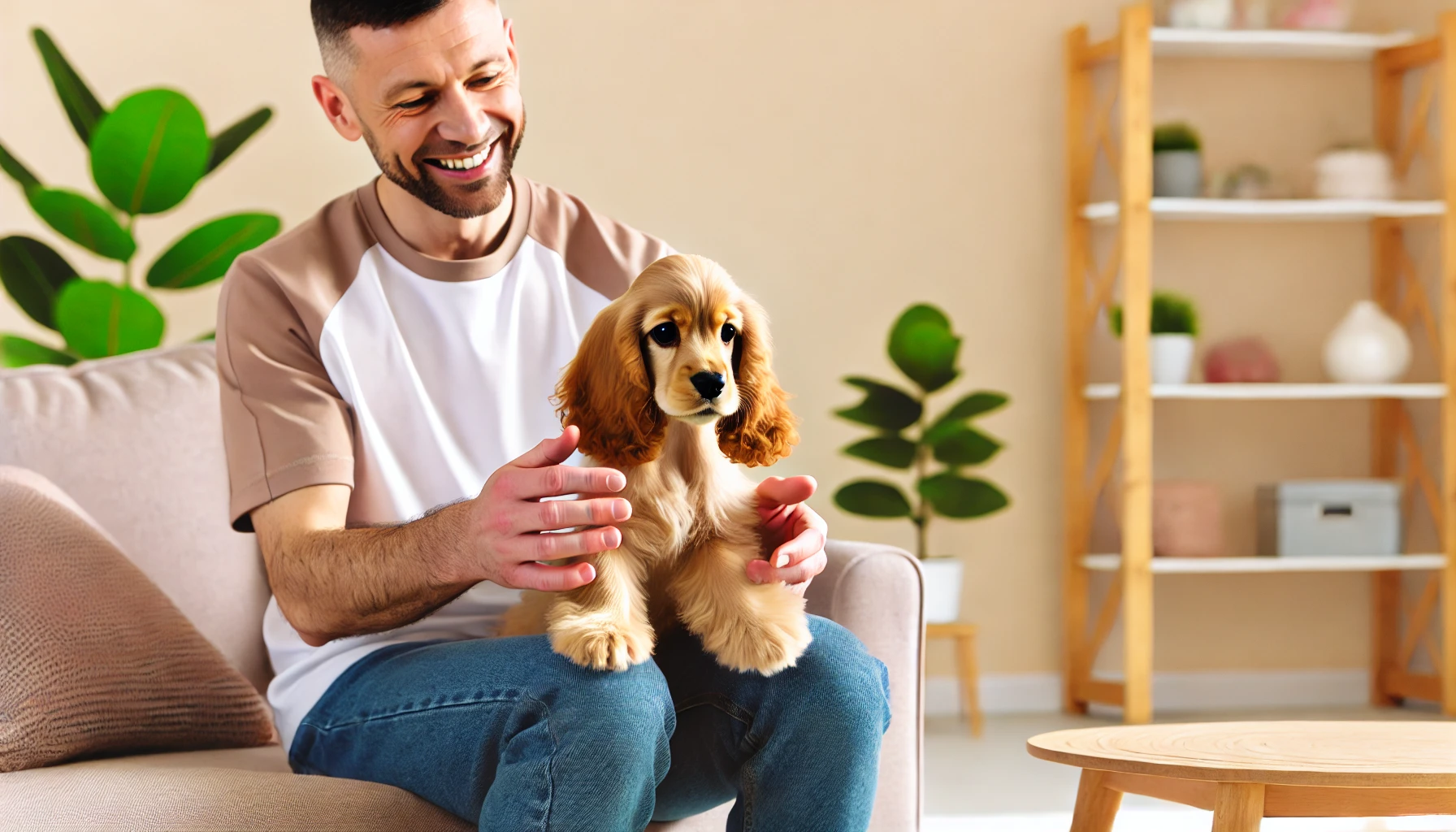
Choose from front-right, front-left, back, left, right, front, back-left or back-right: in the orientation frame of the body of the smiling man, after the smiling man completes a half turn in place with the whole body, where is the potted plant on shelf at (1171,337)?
right

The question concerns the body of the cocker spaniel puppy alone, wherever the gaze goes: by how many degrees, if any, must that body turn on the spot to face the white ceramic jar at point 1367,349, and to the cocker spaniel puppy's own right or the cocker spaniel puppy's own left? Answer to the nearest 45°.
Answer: approximately 135° to the cocker spaniel puppy's own left

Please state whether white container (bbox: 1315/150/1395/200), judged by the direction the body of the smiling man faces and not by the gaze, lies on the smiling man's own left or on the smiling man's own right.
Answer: on the smiling man's own left

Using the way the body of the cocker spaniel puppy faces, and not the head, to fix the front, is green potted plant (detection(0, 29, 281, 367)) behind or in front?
behind

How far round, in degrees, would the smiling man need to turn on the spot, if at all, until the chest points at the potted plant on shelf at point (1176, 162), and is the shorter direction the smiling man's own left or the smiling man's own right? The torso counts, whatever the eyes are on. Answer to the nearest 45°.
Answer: approximately 90° to the smiling man's own left

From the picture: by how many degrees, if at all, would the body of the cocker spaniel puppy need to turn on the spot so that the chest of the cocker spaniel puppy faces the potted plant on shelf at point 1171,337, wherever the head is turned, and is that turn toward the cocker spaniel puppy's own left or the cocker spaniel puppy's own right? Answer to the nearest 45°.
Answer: approximately 135° to the cocker spaniel puppy's own left

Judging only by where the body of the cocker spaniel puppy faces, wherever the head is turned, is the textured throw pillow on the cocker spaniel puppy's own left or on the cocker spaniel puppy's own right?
on the cocker spaniel puppy's own right

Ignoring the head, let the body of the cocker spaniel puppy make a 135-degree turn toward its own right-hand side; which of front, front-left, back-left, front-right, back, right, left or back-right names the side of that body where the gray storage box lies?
right

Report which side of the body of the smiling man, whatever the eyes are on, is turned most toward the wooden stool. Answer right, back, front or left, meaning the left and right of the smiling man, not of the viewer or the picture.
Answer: left

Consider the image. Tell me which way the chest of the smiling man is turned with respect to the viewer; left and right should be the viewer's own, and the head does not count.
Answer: facing the viewer and to the right of the viewer

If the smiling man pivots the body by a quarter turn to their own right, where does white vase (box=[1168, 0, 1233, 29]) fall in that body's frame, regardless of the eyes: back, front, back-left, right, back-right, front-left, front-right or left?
back

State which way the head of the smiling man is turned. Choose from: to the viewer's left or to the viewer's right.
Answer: to the viewer's right

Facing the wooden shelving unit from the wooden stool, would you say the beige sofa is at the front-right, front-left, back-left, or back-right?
back-right

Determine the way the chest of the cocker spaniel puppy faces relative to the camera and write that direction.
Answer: toward the camera

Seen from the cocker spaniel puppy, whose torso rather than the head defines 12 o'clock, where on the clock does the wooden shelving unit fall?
The wooden shelving unit is roughly at 7 o'clock from the cocker spaniel puppy.
